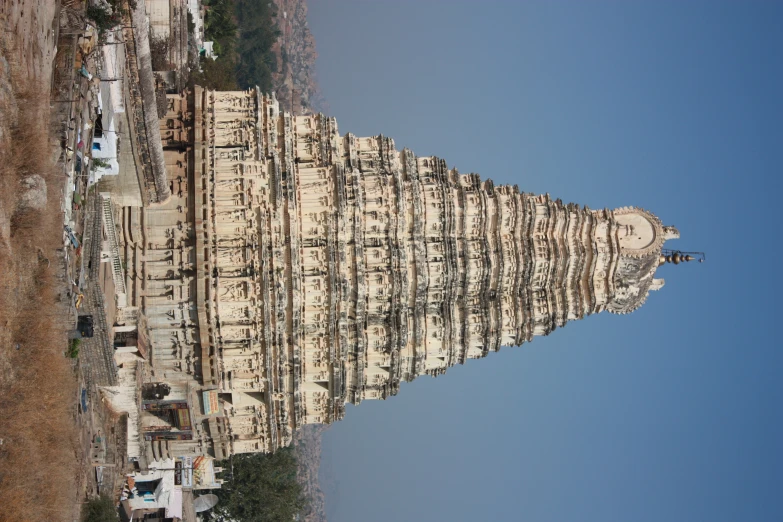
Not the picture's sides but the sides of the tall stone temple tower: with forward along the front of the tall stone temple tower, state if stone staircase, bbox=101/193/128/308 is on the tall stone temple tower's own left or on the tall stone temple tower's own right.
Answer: on the tall stone temple tower's own right

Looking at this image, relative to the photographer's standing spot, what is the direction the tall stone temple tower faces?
facing the viewer and to the right of the viewer
